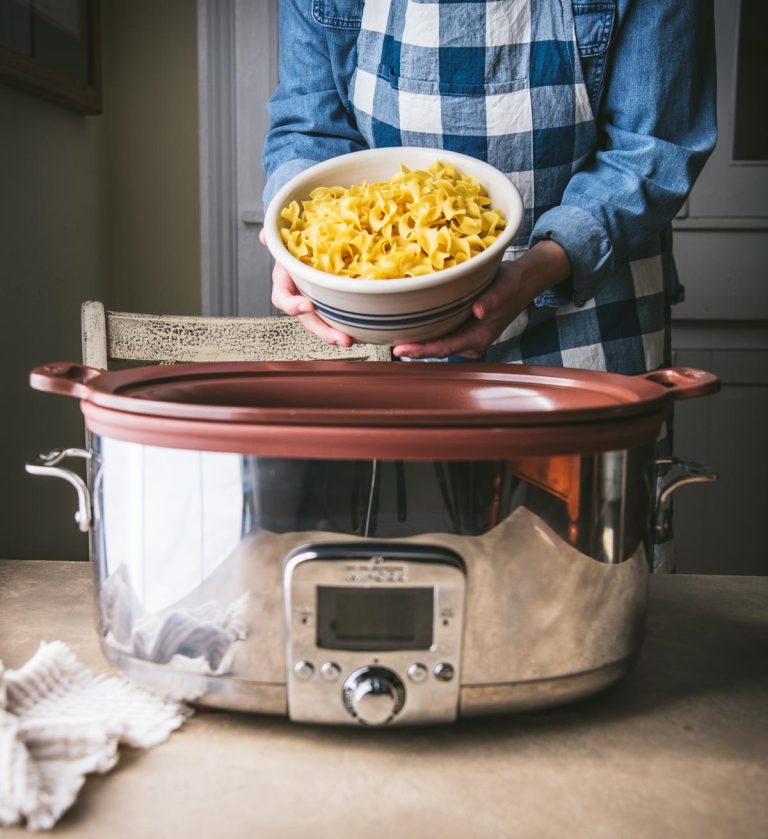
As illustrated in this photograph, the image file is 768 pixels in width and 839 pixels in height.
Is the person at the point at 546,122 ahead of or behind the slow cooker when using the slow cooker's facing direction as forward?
behind

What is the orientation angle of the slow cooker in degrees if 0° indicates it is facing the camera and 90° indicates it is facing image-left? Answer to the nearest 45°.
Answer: approximately 0°
